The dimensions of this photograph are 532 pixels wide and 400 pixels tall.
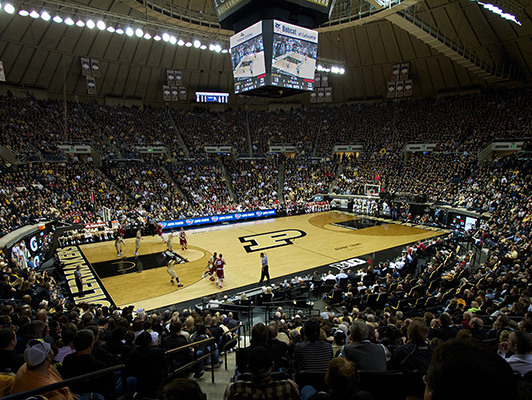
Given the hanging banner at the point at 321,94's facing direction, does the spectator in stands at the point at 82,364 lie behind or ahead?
ahead

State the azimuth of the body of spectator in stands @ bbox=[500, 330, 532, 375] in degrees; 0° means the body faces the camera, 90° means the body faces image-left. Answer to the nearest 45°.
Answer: approximately 135°

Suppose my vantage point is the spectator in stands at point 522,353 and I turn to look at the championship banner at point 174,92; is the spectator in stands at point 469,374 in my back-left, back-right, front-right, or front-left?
back-left

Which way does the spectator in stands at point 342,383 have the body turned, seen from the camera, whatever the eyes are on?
away from the camera

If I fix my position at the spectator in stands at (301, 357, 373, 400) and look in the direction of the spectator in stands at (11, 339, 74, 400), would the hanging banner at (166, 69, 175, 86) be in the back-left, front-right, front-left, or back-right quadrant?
front-right

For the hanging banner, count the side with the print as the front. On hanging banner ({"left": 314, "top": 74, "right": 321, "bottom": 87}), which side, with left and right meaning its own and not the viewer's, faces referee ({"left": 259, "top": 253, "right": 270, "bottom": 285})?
front

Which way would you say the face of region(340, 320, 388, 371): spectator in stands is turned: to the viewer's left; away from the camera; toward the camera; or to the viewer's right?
away from the camera

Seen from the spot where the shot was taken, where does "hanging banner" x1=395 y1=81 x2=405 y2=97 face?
facing the viewer

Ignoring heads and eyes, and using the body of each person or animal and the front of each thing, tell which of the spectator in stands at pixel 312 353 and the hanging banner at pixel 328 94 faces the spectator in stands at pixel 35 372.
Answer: the hanging banner

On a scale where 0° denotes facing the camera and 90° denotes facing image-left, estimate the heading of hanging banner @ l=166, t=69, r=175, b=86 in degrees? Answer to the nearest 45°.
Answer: approximately 0°

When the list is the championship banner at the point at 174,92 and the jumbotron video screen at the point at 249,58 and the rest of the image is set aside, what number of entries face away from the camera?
0

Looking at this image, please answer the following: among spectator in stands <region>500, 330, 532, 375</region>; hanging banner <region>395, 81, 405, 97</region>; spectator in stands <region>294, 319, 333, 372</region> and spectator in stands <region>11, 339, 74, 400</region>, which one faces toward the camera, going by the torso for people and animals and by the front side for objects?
the hanging banner

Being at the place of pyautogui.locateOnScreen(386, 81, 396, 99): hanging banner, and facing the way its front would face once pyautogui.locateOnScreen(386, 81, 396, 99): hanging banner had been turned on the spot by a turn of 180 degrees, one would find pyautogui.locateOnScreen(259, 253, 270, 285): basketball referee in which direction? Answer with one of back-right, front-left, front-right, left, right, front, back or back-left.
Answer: back

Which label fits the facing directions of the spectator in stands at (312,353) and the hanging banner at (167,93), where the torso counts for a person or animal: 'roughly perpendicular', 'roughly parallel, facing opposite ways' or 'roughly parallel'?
roughly parallel, facing opposite ways

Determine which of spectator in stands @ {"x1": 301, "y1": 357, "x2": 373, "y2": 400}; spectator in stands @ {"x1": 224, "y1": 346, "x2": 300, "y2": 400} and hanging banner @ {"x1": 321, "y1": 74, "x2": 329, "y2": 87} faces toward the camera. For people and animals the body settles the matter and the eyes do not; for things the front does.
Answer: the hanging banner

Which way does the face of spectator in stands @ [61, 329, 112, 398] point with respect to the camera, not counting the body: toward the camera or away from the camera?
away from the camera

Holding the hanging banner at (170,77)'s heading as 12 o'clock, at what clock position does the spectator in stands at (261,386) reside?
The spectator in stands is roughly at 12 o'clock from the hanging banner.
